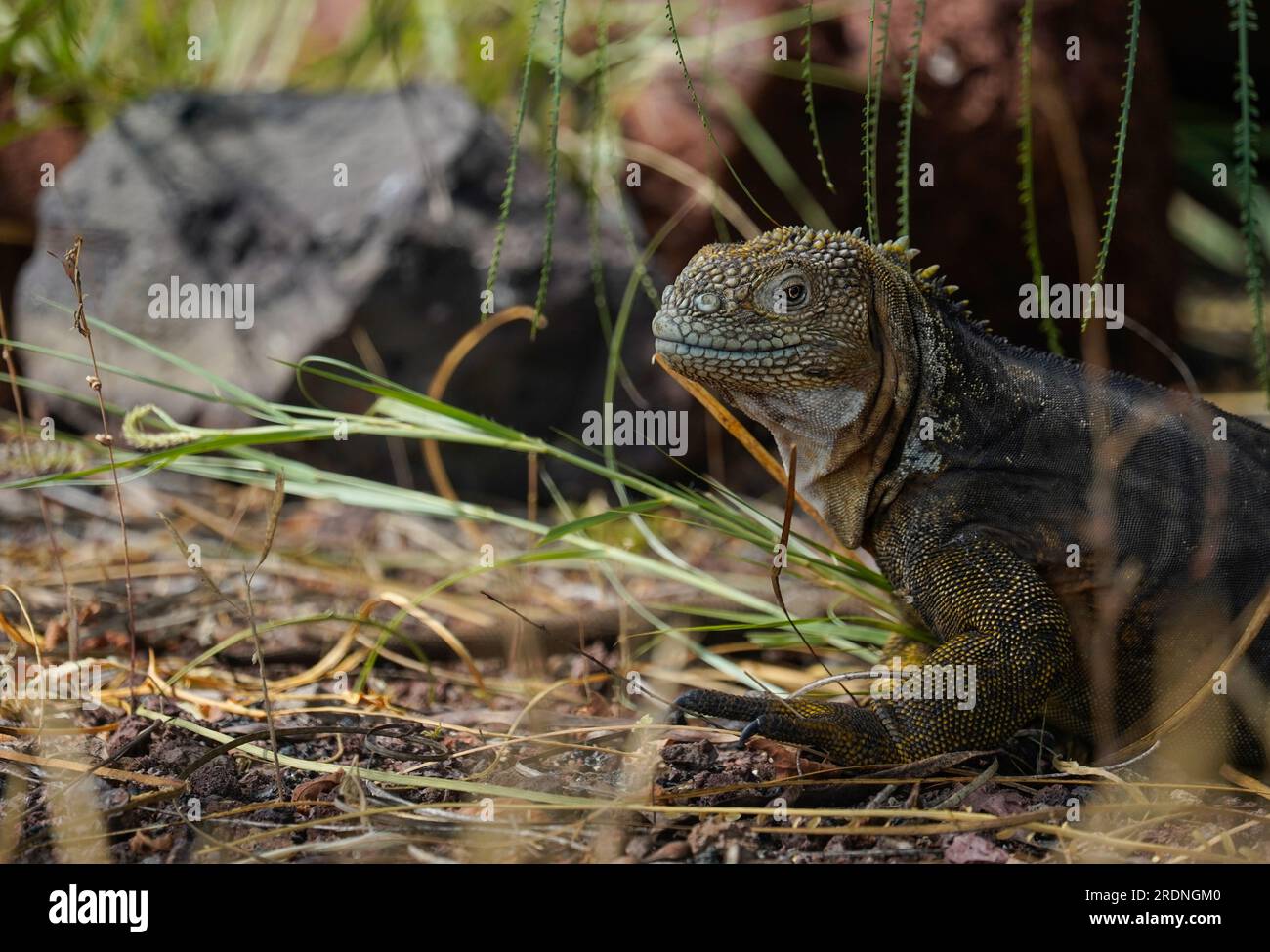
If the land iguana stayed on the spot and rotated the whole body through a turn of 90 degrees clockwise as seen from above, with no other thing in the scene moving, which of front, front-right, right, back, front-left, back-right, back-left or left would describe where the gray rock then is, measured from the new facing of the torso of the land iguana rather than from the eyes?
front-left

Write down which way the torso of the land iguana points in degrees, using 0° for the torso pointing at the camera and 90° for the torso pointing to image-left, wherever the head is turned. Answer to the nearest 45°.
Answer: approximately 90°
